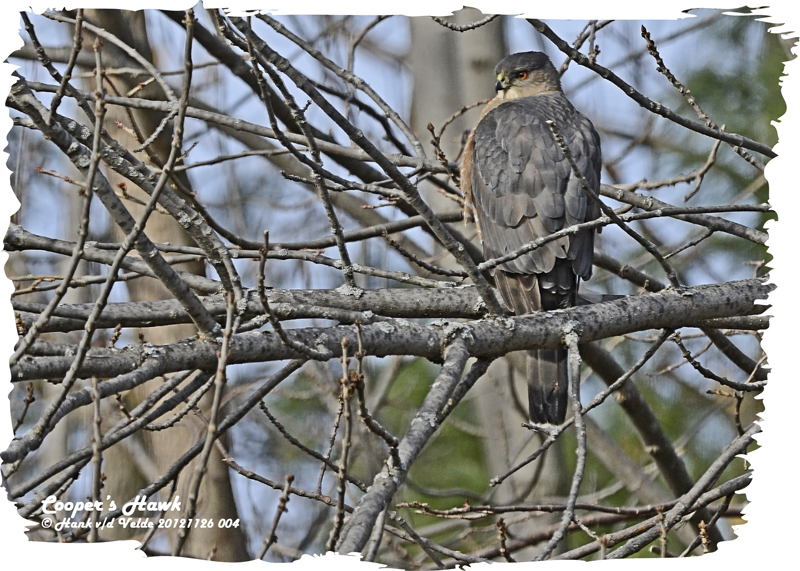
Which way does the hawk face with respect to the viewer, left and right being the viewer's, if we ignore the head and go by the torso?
facing away from the viewer and to the left of the viewer
